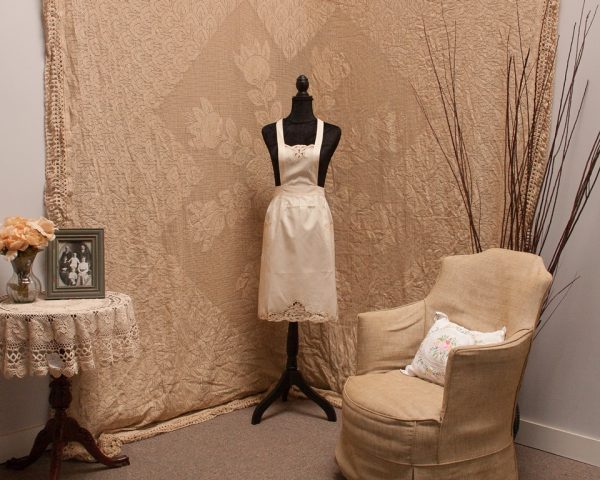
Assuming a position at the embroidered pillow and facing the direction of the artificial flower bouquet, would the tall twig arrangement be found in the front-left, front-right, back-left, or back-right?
back-right

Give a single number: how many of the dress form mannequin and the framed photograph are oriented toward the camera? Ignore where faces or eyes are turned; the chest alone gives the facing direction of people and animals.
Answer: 2

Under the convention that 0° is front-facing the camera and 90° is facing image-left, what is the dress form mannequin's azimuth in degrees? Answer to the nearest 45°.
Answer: approximately 0°

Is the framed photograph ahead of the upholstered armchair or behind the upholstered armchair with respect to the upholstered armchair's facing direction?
ahead

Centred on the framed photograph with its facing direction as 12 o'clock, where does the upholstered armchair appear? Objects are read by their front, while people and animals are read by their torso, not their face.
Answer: The upholstered armchair is roughly at 10 o'clock from the framed photograph.

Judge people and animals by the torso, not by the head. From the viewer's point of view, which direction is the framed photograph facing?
toward the camera

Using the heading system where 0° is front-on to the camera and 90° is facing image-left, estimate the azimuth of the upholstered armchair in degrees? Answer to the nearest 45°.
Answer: approximately 45°

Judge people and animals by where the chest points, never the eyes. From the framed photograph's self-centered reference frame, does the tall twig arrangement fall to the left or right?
on its left
